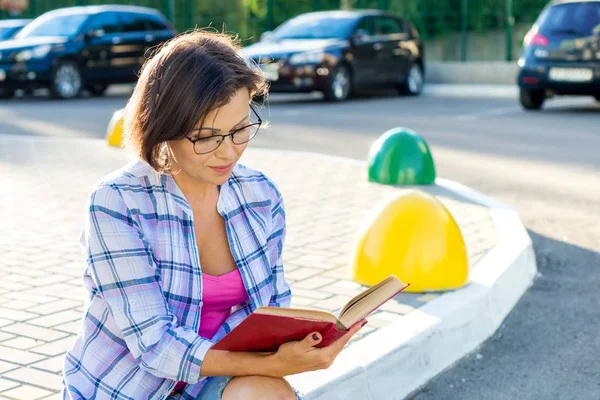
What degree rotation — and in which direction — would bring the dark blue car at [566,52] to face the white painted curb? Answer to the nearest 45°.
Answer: approximately 180°

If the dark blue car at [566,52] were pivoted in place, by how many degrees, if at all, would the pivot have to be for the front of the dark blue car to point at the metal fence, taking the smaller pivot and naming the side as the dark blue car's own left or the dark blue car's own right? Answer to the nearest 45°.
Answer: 0° — it already faces it

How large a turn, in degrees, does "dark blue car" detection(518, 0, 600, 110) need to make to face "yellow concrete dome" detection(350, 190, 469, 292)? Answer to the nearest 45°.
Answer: approximately 180°

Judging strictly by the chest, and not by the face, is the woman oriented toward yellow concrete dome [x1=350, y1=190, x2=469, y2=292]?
no

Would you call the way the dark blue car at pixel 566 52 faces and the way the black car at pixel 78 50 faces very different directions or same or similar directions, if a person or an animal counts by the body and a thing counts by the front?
very different directions

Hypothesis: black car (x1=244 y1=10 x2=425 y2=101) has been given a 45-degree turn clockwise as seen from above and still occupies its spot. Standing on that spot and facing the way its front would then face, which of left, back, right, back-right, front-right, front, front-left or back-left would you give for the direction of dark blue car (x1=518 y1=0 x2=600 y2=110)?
back-left

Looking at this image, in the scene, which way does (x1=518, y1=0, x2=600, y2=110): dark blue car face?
away from the camera

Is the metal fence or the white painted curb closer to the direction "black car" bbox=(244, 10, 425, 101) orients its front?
the white painted curb

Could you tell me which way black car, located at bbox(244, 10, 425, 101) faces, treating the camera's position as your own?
facing the viewer and to the left of the viewer

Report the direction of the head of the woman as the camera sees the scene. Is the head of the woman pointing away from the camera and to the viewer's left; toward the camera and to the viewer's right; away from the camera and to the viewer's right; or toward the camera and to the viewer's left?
toward the camera and to the viewer's right

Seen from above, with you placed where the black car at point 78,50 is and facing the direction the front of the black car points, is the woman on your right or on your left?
on your left

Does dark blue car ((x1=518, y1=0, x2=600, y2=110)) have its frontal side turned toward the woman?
no

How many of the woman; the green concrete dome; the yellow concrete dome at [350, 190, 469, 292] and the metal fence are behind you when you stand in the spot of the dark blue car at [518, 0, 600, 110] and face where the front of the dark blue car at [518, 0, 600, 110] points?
3

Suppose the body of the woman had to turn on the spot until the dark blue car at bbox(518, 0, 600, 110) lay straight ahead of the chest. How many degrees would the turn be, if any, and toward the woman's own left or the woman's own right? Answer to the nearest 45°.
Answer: approximately 90° to the woman's own left

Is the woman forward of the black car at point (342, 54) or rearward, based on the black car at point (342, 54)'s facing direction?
forward

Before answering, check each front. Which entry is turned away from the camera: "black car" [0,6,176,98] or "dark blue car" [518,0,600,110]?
"dark blue car" [518,0,600,110]

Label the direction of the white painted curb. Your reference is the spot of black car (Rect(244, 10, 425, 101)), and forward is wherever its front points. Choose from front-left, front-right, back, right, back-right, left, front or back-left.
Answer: front-left

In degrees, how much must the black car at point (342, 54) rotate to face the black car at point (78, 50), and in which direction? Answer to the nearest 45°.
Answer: approximately 45° to its right

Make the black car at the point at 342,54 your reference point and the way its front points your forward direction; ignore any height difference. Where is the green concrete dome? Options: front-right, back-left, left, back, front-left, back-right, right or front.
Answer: front-left
